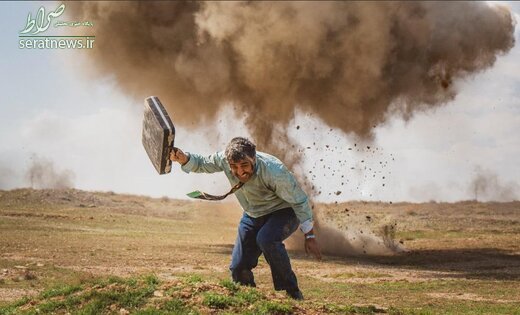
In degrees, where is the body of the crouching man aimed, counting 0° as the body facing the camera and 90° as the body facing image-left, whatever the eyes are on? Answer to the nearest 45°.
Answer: approximately 45°

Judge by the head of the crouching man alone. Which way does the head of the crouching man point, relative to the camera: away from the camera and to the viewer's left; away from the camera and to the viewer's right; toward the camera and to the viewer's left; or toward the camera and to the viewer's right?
toward the camera and to the viewer's left
